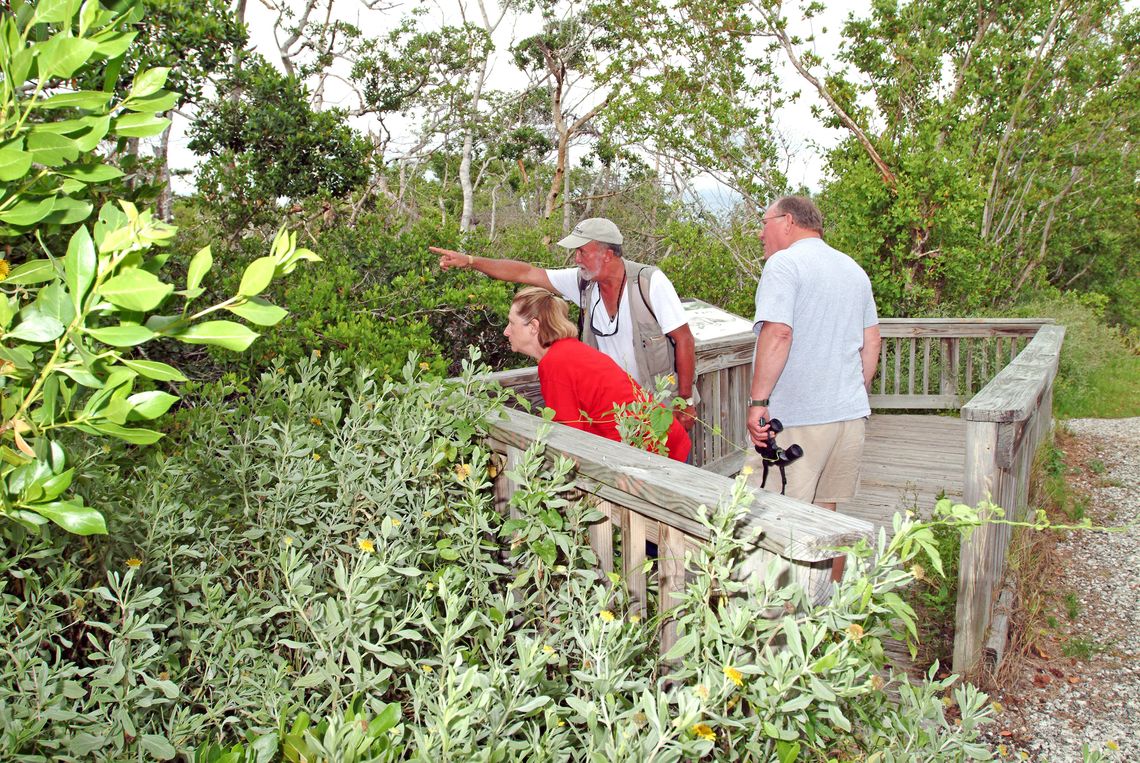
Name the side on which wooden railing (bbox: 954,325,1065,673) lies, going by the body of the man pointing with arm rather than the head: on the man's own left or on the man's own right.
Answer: on the man's own left

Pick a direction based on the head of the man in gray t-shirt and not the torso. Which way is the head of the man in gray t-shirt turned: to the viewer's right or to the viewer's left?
to the viewer's left

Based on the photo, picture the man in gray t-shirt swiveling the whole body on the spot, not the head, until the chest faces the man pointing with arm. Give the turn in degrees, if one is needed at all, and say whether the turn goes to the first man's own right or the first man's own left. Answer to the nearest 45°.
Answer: approximately 45° to the first man's own left

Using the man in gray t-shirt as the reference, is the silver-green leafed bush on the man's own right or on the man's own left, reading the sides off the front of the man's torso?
on the man's own left

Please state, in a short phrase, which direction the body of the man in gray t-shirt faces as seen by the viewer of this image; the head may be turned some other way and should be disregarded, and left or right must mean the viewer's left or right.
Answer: facing away from the viewer and to the left of the viewer

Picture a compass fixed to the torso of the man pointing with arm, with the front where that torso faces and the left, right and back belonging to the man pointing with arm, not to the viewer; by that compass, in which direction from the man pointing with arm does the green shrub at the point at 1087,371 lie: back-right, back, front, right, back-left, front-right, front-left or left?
back

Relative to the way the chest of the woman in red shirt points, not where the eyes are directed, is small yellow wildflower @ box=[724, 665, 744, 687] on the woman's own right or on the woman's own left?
on the woman's own left

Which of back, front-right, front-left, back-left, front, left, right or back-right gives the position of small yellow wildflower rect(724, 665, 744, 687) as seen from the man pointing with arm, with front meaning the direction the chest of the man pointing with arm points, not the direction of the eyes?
front-left

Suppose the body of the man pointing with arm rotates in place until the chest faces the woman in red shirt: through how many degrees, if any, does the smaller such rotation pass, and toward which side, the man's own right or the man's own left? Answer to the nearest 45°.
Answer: approximately 45° to the man's own left

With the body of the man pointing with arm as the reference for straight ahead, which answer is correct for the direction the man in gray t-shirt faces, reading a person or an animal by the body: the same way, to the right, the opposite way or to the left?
to the right

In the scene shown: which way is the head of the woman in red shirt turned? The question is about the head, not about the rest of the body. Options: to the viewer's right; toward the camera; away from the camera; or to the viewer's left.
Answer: to the viewer's left

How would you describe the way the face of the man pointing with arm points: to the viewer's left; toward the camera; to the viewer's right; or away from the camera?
to the viewer's left

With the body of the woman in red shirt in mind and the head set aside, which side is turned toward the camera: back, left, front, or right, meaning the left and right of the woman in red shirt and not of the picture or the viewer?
left

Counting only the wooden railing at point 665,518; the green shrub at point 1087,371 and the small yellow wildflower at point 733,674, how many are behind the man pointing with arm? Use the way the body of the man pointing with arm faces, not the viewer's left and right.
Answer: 1

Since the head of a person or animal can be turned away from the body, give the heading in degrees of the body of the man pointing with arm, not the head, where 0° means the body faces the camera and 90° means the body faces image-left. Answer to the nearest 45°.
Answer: approximately 45°

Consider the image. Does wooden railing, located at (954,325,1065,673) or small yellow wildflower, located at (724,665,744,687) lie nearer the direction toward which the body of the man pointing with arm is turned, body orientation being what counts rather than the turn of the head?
the small yellow wildflower
